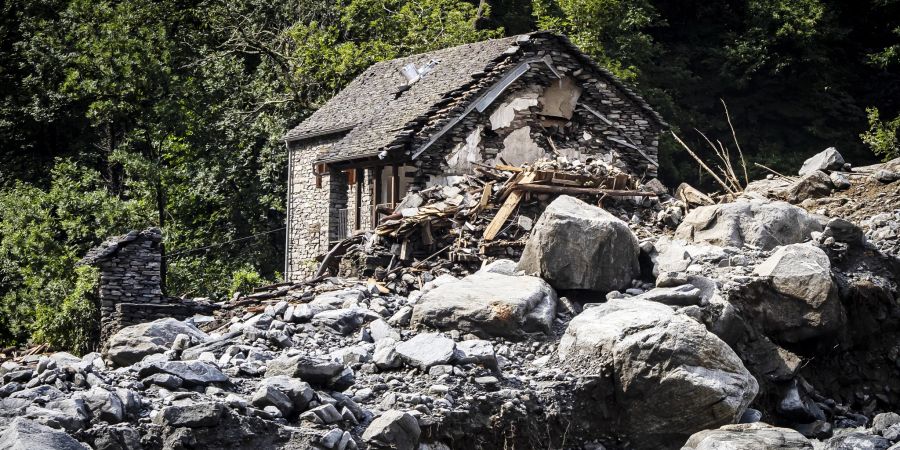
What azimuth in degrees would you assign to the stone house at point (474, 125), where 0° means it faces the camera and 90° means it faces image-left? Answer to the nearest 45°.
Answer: approximately 45°

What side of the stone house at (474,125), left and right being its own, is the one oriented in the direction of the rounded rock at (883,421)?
left

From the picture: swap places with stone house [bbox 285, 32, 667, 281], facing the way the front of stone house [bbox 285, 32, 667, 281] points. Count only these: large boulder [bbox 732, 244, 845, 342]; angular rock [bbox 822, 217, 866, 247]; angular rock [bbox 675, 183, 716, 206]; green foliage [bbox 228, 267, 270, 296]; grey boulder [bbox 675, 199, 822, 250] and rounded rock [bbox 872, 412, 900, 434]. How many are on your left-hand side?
5

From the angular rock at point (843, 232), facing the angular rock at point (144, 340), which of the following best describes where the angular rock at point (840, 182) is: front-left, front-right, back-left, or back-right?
back-right

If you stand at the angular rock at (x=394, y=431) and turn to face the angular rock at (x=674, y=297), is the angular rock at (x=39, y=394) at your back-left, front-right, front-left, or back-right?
back-left

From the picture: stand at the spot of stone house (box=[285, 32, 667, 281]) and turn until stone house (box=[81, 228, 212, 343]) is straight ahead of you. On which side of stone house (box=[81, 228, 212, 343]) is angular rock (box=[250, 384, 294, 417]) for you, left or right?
left

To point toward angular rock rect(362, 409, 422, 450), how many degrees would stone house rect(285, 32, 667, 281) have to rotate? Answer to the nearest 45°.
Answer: approximately 45° to its left

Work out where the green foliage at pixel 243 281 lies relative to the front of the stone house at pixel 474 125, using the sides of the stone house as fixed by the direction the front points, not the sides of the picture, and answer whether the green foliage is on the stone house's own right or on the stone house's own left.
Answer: on the stone house's own right

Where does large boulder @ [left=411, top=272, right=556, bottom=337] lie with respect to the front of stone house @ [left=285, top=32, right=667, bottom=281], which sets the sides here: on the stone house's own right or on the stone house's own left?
on the stone house's own left
